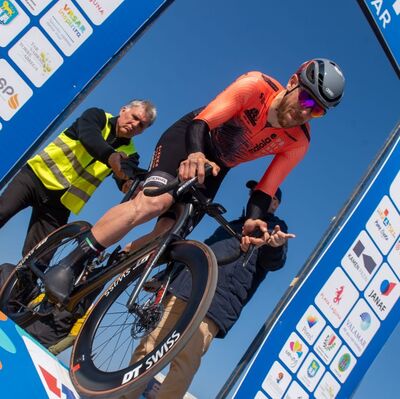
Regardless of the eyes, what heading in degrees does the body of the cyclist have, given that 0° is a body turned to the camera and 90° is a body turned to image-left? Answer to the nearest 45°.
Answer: approximately 315°

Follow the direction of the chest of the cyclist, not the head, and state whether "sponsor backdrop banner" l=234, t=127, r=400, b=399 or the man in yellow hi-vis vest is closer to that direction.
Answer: the sponsor backdrop banner

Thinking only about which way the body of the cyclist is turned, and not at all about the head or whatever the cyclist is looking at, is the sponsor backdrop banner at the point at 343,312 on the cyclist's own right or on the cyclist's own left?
on the cyclist's own left

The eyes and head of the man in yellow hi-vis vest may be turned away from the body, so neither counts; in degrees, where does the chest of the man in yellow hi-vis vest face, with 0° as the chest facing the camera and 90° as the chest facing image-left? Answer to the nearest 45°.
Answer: approximately 315°

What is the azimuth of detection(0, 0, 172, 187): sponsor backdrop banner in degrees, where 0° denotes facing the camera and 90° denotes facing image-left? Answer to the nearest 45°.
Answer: approximately 0°

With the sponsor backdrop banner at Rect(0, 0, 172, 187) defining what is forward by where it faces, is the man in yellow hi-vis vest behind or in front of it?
behind
